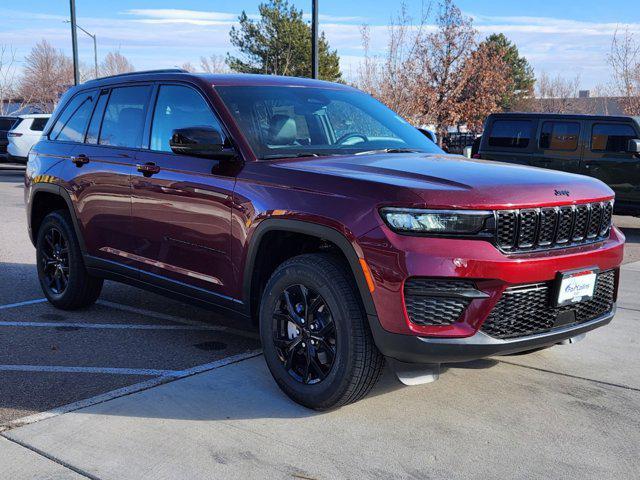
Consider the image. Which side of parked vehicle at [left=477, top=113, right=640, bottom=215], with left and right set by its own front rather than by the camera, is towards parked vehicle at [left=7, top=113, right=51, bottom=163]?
back

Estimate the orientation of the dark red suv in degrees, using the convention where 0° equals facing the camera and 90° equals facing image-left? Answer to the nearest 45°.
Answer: approximately 315°

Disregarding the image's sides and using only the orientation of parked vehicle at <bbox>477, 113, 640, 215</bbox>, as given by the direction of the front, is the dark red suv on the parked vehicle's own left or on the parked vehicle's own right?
on the parked vehicle's own right

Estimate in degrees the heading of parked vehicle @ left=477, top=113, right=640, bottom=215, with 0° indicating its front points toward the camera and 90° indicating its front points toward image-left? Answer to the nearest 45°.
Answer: approximately 270°

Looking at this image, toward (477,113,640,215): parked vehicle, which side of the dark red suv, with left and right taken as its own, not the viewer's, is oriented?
left

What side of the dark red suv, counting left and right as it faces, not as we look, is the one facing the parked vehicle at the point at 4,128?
back

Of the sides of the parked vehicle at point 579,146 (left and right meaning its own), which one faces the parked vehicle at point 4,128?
back

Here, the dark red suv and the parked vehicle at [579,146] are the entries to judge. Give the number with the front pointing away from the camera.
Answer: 0
